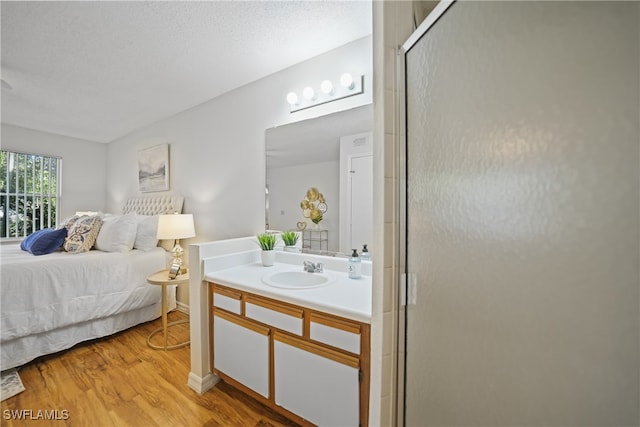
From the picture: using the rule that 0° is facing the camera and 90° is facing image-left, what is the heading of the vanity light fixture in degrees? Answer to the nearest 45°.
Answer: approximately 45°

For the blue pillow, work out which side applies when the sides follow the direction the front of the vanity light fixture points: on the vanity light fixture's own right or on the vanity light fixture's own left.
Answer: on the vanity light fixture's own right

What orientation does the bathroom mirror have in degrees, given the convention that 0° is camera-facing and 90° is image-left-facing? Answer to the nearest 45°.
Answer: approximately 45°

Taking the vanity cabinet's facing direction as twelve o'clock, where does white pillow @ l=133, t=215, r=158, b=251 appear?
The white pillow is roughly at 3 o'clock from the vanity cabinet.

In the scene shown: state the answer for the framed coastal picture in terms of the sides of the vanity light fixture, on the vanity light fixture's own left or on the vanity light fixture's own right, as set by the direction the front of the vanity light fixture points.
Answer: on the vanity light fixture's own right

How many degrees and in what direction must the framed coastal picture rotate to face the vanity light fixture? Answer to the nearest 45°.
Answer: approximately 90° to its left

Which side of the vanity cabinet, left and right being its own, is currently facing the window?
right
